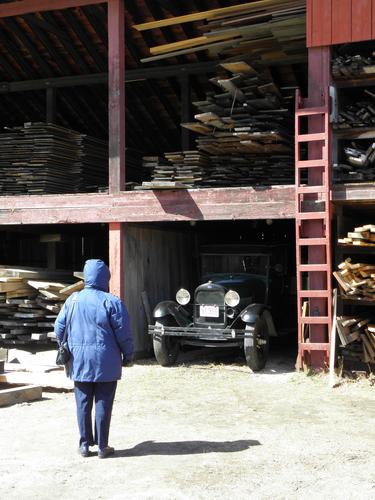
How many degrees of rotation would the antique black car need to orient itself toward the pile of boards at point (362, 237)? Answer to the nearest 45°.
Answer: approximately 90° to its left

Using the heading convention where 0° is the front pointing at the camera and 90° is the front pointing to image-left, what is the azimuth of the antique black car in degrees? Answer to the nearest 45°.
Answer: approximately 45°

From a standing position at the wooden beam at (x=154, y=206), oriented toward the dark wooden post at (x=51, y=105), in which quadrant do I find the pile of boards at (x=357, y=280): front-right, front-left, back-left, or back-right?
back-right

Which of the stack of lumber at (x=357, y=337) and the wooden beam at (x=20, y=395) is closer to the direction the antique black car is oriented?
the wooden beam

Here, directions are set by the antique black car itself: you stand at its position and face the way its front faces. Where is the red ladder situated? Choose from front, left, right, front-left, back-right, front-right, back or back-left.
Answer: left

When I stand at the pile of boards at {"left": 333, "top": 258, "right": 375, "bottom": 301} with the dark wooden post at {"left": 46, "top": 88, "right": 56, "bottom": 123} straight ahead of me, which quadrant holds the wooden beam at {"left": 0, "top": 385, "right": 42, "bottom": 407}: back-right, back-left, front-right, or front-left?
front-left

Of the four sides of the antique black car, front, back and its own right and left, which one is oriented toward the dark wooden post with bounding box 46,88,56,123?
right

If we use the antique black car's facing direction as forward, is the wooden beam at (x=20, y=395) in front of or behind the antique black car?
in front

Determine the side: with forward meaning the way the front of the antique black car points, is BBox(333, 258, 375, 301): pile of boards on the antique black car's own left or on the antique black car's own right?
on the antique black car's own left

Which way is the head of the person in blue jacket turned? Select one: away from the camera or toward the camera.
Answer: away from the camera
